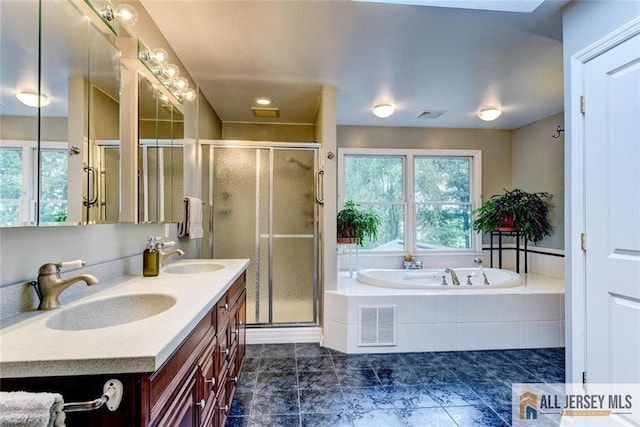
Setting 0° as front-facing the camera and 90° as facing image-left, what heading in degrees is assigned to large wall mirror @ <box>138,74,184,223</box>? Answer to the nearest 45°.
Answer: approximately 270°

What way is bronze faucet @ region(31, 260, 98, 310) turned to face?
to the viewer's right

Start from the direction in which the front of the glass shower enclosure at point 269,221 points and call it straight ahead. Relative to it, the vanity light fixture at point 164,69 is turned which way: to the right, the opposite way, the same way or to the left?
to the left

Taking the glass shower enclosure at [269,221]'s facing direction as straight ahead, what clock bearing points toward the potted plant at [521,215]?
The potted plant is roughly at 9 o'clock from the glass shower enclosure.

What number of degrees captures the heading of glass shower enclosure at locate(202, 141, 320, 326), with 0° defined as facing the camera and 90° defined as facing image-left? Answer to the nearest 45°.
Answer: approximately 0°

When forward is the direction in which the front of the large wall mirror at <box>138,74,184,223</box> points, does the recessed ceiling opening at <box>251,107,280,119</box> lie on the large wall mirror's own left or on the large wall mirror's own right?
on the large wall mirror's own left

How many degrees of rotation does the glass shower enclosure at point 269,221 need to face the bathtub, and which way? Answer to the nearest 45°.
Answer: approximately 90° to its left
